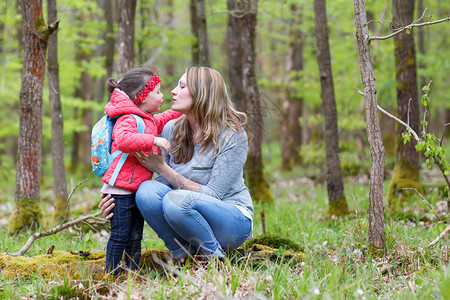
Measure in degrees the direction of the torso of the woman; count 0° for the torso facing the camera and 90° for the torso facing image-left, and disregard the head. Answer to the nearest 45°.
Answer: approximately 45°

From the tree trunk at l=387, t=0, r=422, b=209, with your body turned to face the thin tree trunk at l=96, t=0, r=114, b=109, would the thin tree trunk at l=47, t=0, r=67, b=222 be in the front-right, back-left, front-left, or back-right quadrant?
front-left

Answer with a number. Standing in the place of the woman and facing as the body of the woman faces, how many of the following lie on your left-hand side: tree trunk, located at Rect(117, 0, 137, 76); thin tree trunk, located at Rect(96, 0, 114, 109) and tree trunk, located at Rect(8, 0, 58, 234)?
0

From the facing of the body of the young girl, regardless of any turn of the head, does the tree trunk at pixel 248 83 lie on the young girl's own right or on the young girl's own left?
on the young girl's own left

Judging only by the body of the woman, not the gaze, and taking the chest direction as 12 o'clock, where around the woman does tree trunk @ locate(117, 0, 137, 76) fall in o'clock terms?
The tree trunk is roughly at 4 o'clock from the woman.

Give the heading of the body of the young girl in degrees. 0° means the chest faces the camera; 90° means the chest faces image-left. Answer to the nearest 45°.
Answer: approximately 270°

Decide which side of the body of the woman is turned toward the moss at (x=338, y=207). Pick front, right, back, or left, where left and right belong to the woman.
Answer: back

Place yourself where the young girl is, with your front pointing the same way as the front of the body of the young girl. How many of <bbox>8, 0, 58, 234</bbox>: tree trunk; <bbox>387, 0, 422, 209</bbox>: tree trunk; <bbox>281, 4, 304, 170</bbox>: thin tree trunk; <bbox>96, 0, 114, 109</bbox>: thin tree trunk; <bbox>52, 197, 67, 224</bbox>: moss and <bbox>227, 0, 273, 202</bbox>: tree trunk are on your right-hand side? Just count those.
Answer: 0

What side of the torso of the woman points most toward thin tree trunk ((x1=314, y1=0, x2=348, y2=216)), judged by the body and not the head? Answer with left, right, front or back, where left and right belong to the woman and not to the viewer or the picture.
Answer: back

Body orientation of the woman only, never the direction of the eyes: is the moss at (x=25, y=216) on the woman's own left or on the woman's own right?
on the woman's own right

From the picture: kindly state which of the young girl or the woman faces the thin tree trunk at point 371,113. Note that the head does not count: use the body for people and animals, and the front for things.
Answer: the young girl

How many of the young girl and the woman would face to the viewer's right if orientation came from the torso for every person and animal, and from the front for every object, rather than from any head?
1

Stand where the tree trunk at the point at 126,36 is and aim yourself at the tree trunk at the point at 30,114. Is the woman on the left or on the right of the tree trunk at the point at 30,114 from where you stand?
left

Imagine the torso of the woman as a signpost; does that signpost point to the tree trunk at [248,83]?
no

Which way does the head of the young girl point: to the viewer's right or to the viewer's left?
to the viewer's right
